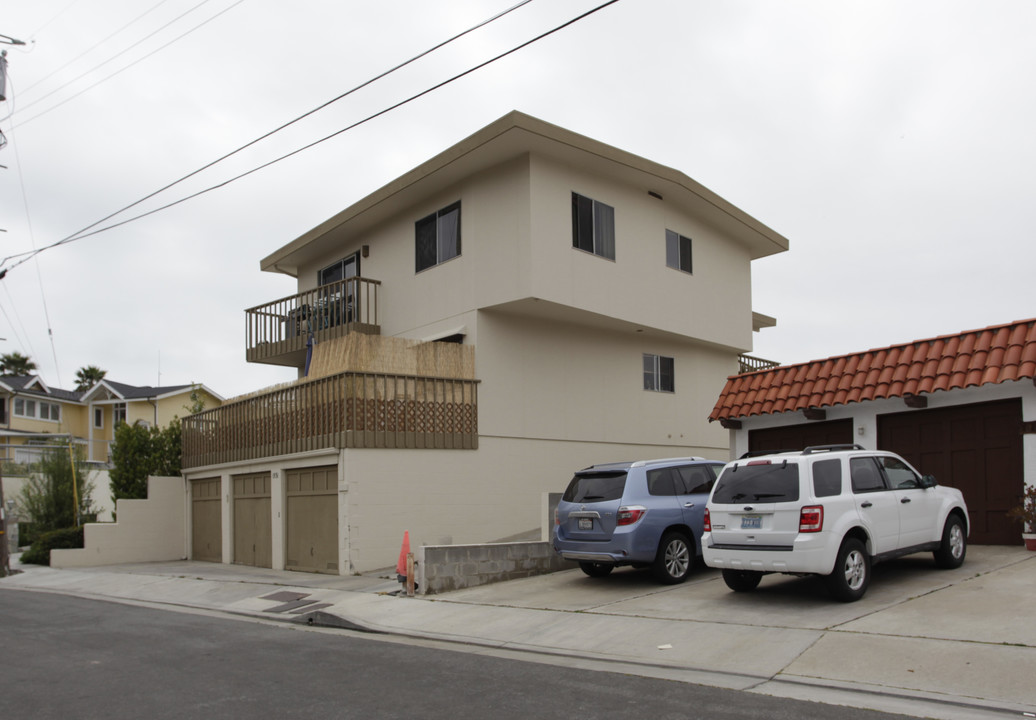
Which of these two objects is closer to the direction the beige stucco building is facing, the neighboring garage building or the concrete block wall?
the concrete block wall

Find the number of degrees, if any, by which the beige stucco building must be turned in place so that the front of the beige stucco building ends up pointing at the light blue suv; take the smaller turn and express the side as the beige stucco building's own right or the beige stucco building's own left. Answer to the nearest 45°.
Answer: approximately 45° to the beige stucco building's own left

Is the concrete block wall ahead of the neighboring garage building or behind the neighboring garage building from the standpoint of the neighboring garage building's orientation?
ahead

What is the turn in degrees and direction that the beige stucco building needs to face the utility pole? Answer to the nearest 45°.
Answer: approximately 45° to its right

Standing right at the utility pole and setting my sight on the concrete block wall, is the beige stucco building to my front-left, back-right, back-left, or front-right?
front-left

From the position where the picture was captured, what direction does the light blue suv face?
facing away from the viewer and to the right of the viewer

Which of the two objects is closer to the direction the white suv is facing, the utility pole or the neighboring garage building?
the neighboring garage building

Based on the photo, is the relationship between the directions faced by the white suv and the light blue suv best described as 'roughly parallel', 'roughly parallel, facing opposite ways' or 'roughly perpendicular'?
roughly parallel

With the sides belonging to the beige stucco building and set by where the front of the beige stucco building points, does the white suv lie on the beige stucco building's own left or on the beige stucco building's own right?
on the beige stucco building's own left

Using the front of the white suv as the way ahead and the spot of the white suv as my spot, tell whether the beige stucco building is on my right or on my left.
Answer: on my left

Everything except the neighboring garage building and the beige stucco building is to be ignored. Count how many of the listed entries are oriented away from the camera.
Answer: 0

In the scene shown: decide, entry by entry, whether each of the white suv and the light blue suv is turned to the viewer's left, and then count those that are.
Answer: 0

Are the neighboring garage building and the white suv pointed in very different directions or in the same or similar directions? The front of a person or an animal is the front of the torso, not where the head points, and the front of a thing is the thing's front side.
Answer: very different directions

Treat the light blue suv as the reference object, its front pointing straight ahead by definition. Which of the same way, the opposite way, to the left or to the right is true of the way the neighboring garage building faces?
the opposite way

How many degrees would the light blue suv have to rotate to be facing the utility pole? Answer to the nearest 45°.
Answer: approximately 90° to its left

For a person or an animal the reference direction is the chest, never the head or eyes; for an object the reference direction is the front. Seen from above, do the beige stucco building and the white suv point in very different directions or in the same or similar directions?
very different directions
